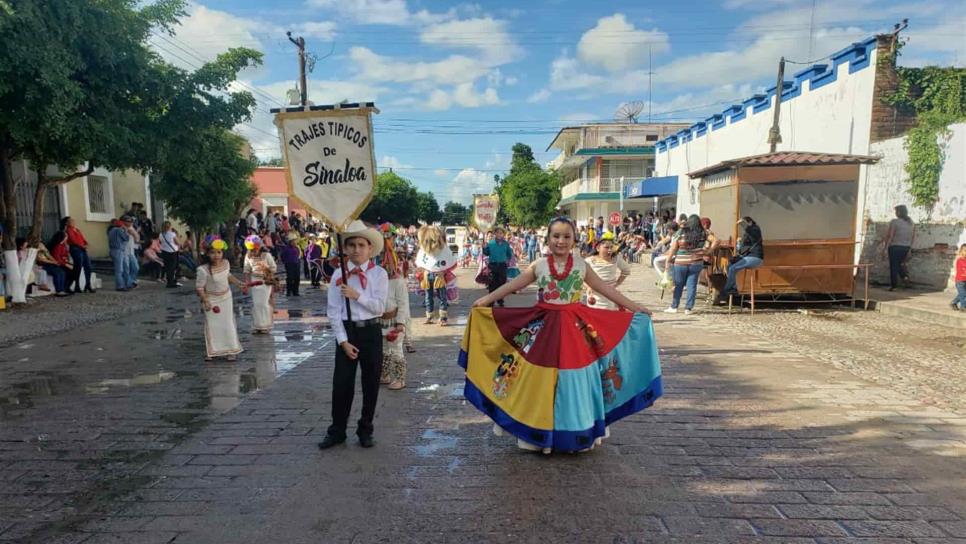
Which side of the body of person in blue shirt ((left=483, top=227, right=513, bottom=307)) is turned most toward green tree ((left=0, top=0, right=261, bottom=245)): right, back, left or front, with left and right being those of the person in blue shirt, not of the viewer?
right

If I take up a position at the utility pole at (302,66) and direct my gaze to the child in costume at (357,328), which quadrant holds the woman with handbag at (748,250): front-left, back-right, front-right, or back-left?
front-left

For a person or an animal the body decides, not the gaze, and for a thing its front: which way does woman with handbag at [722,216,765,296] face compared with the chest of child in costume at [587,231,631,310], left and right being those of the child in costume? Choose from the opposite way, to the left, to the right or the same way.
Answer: to the right

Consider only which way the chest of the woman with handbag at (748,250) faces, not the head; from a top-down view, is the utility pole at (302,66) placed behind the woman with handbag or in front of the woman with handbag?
in front

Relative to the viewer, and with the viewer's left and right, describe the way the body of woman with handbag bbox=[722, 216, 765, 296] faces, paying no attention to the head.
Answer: facing to the left of the viewer

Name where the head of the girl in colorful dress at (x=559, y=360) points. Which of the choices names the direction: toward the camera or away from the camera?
toward the camera

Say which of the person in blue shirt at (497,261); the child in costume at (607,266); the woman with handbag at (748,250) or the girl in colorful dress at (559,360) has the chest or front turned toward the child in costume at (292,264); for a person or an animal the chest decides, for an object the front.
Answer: the woman with handbag

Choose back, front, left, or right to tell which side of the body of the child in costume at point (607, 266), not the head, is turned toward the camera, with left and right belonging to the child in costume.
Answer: front

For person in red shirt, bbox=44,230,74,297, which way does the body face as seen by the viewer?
to the viewer's right

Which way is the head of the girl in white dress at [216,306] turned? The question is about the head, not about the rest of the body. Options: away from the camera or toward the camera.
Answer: toward the camera

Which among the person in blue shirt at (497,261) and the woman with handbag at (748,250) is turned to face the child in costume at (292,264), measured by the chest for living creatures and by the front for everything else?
the woman with handbag

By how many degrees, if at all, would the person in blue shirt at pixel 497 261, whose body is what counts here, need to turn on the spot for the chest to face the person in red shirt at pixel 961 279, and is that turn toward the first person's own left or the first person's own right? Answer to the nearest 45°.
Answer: approximately 90° to the first person's own left
